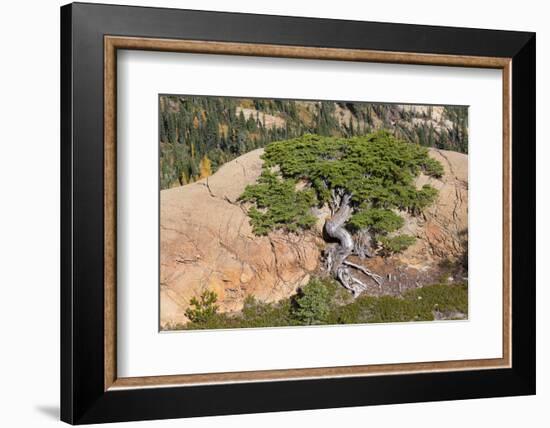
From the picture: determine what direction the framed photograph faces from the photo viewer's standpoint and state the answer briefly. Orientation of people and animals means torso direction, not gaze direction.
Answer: facing the viewer and to the right of the viewer
